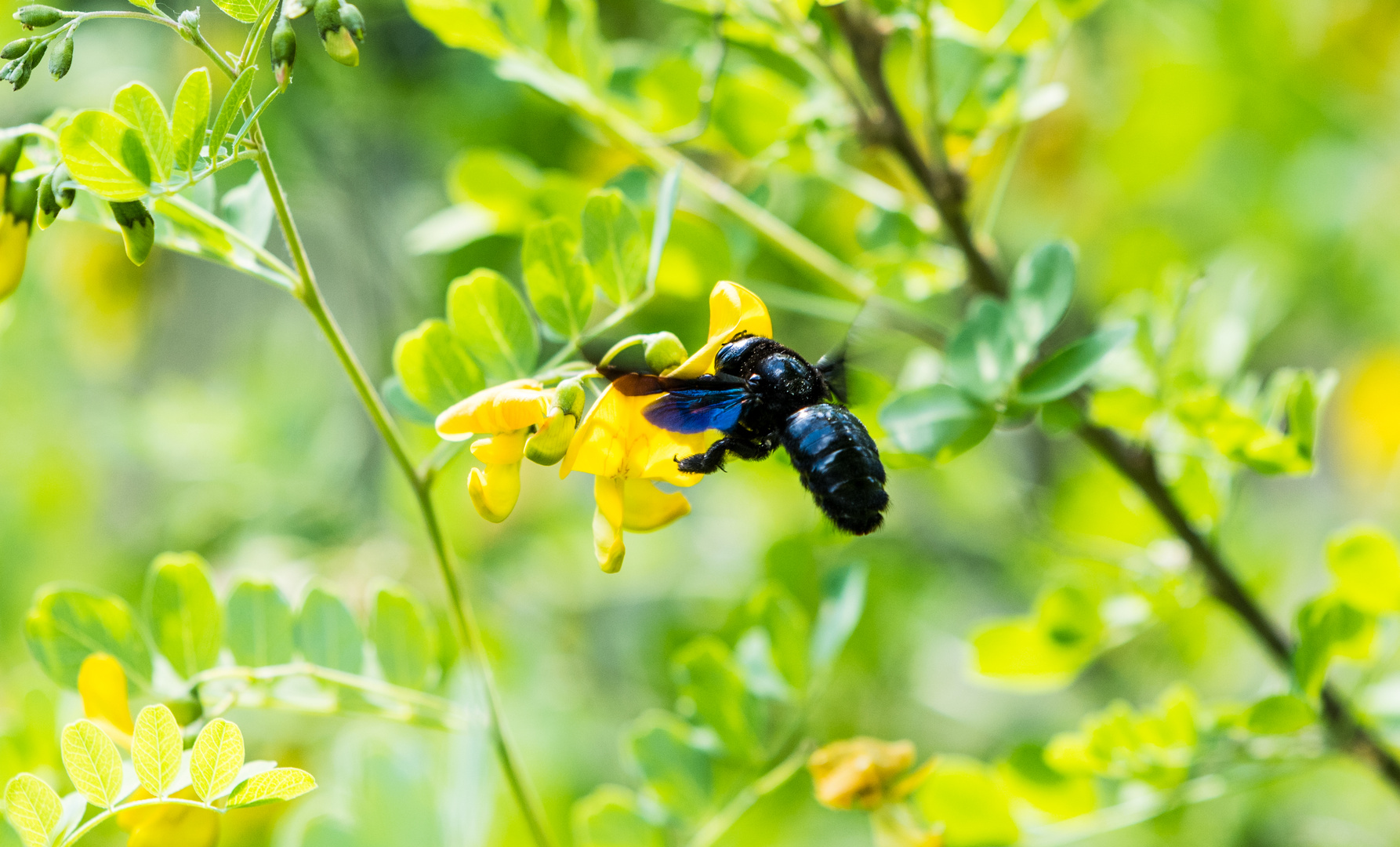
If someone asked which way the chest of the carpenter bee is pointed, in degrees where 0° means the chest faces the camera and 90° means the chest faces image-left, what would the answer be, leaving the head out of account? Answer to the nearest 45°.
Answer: approximately 135°
